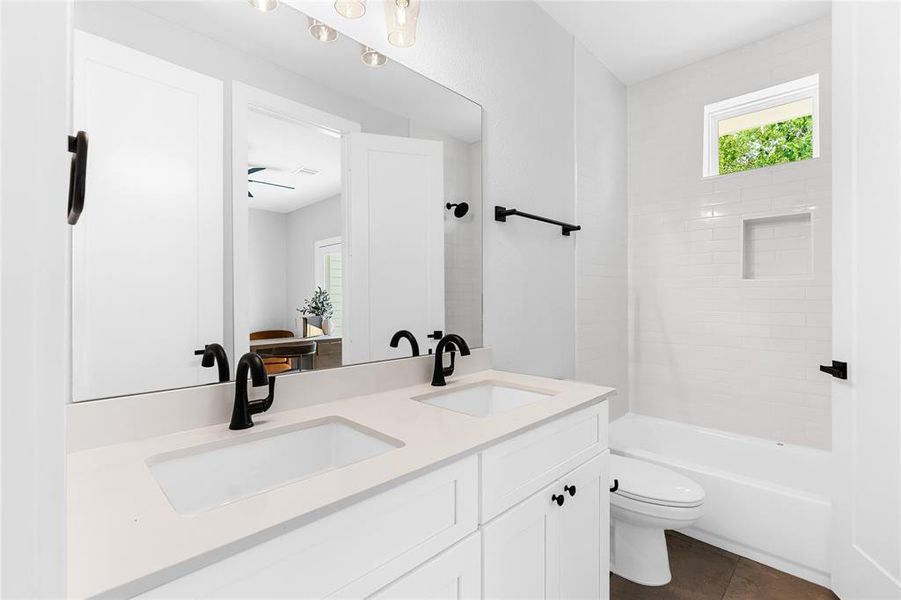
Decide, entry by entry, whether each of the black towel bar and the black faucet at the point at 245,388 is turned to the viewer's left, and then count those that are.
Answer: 0

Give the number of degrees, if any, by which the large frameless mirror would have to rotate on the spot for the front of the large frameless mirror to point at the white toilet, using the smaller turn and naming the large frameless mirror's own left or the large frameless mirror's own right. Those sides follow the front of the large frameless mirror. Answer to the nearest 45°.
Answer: approximately 45° to the large frameless mirror's own left

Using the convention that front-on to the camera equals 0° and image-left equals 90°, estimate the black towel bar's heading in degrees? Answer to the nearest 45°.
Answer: approximately 315°

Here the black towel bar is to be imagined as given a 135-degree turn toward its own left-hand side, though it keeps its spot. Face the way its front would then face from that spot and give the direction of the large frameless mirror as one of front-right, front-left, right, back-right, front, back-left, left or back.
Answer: back-left

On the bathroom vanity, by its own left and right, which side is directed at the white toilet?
left

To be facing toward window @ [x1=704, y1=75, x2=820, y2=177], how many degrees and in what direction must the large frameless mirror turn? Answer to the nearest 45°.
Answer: approximately 45° to its left

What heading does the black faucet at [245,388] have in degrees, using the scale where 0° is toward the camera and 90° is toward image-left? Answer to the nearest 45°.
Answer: approximately 315°

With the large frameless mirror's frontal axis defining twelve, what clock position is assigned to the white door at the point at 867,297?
The white door is roughly at 11 o'clock from the large frameless mirror.
